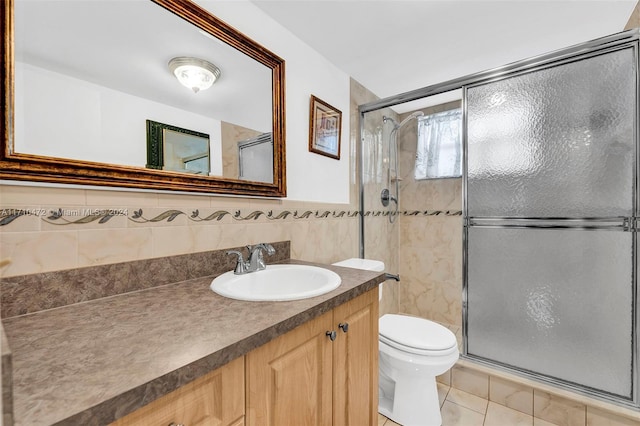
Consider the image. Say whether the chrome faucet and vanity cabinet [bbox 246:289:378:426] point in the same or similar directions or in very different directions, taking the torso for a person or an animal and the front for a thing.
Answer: same or similar directions

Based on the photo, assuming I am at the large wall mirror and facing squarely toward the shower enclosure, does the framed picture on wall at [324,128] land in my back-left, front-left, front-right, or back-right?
front-left

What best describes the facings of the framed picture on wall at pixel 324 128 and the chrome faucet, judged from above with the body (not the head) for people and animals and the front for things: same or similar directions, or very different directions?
same or similar directions

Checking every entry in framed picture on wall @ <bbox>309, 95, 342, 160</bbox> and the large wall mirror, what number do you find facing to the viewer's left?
0

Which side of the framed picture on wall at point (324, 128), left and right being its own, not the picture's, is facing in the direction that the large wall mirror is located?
right

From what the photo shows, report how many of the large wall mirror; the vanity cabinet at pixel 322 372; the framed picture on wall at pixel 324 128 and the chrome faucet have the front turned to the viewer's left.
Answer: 0

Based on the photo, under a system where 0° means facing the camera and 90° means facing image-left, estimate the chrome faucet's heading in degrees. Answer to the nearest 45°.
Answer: approximately 315°

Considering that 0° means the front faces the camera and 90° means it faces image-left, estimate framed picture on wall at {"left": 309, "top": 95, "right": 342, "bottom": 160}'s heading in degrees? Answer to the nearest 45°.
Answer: approximately 315°

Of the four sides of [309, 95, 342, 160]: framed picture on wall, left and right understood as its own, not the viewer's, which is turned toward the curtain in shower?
left

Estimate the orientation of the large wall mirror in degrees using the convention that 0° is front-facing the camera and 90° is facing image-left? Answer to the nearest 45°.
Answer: approximately 315°

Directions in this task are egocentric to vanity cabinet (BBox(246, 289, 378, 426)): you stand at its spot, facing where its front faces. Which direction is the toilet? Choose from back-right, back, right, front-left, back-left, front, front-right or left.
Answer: left

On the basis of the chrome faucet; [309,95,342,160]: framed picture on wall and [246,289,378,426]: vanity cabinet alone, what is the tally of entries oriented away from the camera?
0

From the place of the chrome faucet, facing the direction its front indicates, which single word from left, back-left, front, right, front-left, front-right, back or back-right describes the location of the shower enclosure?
front-left

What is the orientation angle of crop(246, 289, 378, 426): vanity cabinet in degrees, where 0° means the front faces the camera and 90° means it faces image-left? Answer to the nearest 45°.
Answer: approximately 315°

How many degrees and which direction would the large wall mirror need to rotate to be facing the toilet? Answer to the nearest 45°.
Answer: approximately 45° to its left
